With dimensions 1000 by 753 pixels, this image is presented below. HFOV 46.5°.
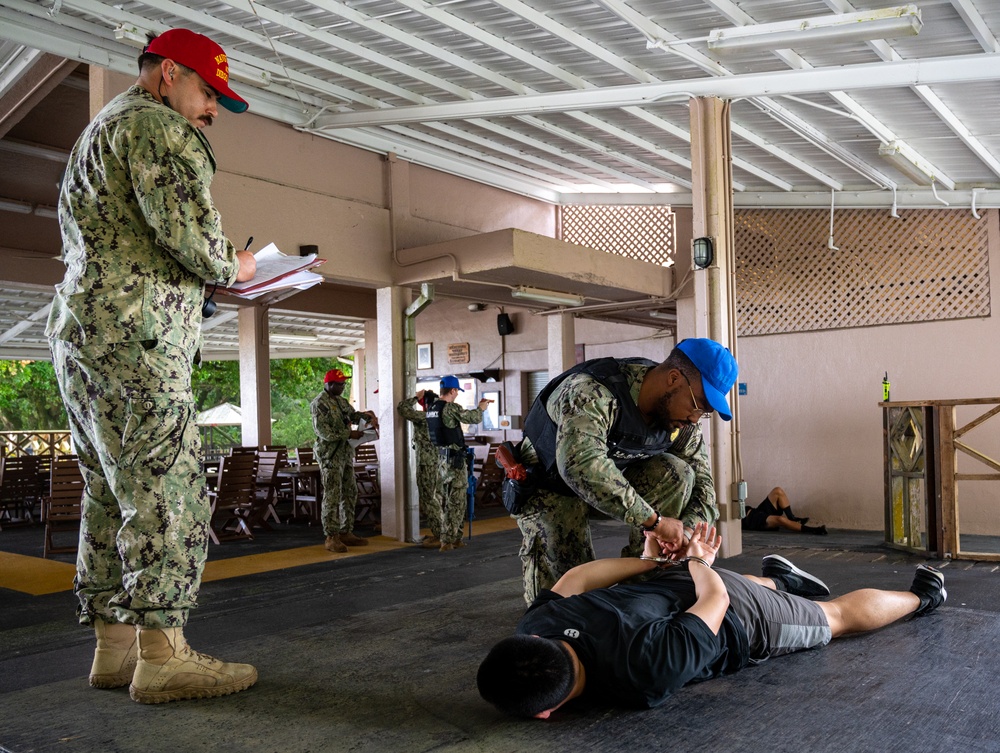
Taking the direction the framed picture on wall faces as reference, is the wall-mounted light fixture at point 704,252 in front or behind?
in front

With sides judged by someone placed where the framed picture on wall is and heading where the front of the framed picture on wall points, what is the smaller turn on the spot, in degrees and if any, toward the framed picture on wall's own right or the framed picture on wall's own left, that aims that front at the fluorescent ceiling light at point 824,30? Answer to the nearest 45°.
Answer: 0° — it already faces it

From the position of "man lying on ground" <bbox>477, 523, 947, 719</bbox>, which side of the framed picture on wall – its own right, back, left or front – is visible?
front

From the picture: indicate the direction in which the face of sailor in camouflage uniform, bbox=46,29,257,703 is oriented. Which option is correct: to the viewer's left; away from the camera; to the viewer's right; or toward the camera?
to the viewer's right

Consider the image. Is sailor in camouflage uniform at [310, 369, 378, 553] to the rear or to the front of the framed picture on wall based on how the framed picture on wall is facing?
to the front

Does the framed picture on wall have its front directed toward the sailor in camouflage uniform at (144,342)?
yes

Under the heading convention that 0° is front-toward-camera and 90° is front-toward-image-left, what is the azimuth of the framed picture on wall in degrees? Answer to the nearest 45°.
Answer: approximately 0°
